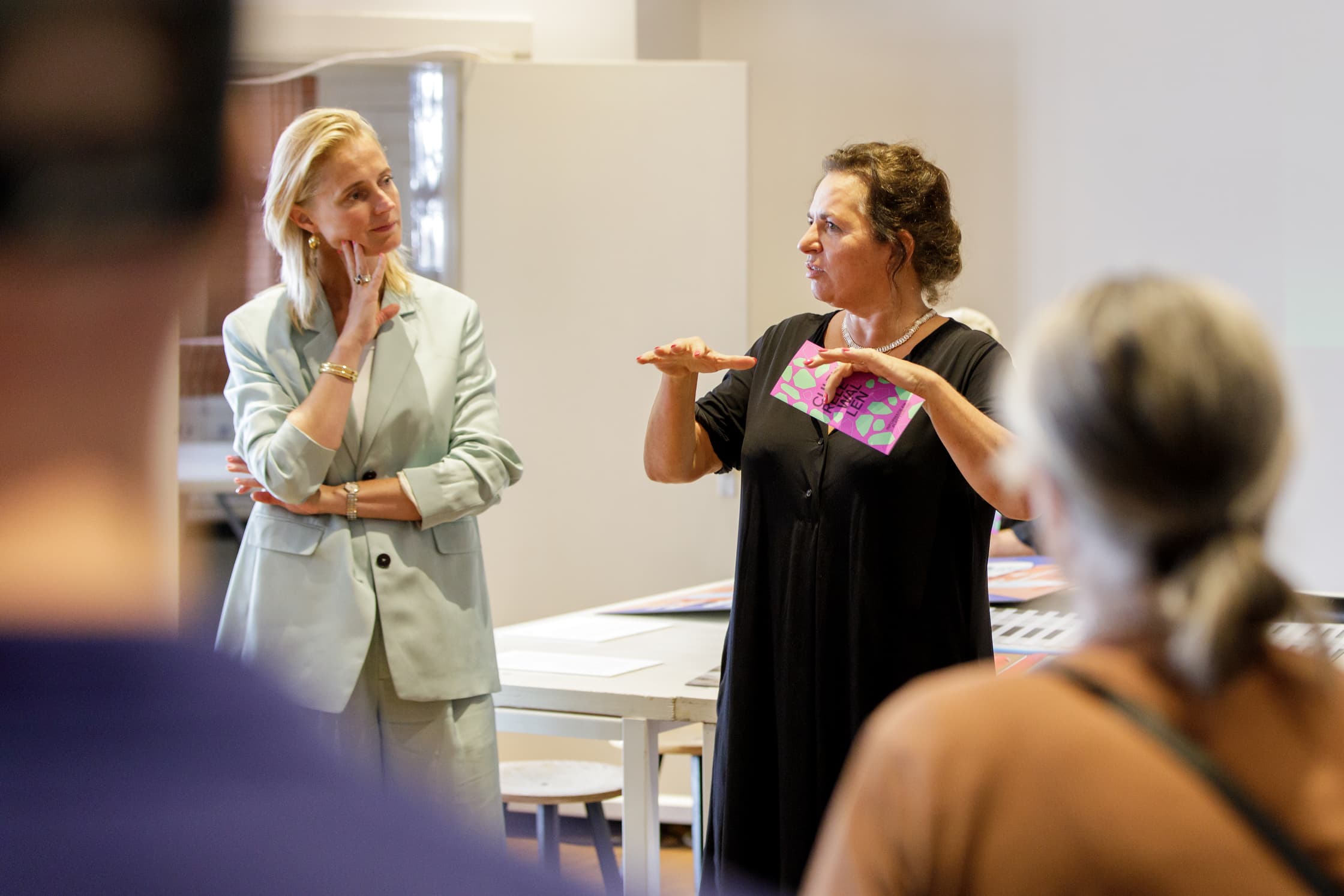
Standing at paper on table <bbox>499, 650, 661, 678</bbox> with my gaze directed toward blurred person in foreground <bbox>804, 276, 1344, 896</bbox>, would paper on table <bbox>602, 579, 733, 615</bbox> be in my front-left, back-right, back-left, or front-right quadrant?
back-left

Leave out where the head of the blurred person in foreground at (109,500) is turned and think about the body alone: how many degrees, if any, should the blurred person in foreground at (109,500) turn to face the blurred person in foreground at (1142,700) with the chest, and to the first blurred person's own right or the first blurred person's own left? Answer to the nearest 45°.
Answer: approximately 45° to the first blurred person's own right

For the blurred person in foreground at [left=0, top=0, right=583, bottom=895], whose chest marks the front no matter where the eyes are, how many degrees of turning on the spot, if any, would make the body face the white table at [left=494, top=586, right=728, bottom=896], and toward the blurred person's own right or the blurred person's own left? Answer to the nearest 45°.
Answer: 0° — they already face it

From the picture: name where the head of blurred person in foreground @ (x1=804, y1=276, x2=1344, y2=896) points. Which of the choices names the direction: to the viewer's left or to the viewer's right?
to the viewer's left

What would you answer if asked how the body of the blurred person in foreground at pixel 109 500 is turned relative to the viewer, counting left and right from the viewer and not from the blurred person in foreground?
facing away from the viewer

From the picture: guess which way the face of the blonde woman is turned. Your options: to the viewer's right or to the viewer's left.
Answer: to the viewer's right

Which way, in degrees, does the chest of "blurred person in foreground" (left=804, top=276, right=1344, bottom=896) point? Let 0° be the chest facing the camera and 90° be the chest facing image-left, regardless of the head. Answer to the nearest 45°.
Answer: approximately 135°
